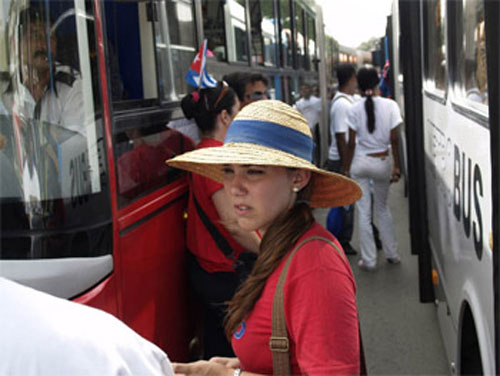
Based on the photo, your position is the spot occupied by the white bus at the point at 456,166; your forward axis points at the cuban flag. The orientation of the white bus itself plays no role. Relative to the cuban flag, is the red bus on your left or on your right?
left

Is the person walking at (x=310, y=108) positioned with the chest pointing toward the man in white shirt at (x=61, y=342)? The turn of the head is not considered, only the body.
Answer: yes

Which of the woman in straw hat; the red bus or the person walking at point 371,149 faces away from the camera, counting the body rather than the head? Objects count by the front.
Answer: the person walking

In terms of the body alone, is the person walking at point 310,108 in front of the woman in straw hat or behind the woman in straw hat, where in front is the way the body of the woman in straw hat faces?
behind

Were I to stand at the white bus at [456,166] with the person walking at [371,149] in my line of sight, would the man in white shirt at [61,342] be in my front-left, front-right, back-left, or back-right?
back-left

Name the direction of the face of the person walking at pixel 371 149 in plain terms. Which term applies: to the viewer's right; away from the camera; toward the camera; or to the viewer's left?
away from the camera

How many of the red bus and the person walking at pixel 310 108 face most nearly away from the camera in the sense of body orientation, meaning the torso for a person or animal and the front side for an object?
0

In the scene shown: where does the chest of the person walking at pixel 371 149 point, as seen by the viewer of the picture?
away from the camera

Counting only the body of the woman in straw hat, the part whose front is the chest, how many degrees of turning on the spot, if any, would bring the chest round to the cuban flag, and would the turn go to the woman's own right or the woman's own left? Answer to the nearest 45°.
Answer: approximately 135° to the woman's own right
